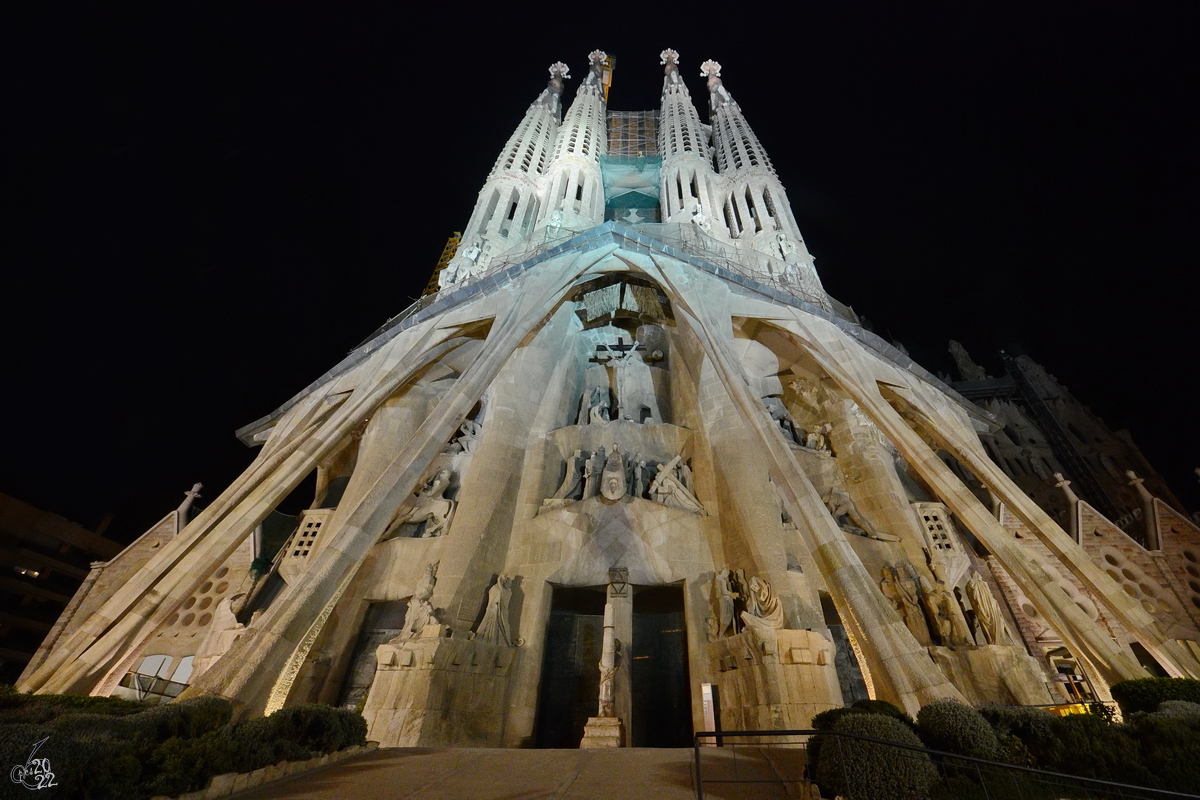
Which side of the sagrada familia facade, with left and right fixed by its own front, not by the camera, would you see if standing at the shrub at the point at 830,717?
front

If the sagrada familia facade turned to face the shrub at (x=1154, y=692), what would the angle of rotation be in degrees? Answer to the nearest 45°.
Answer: approximately 45° to its left

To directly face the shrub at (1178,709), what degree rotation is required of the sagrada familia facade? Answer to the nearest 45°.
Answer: approximately 45° to its left

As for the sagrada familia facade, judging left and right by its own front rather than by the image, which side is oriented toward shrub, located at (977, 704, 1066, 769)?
front

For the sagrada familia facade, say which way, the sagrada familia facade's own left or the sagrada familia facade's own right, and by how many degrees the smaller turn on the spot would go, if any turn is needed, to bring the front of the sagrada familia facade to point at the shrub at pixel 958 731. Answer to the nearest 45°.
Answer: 0° — it already faces it

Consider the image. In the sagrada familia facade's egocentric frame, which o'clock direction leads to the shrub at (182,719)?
The shrub is roughly at 1 o'clock from the sagrada familia facade.

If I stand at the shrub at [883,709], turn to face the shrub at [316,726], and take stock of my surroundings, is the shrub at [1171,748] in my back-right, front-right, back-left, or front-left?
back-left

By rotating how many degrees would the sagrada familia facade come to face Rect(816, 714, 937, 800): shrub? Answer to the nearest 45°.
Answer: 0° — it already faces it

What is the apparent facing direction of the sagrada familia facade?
toward the camera
